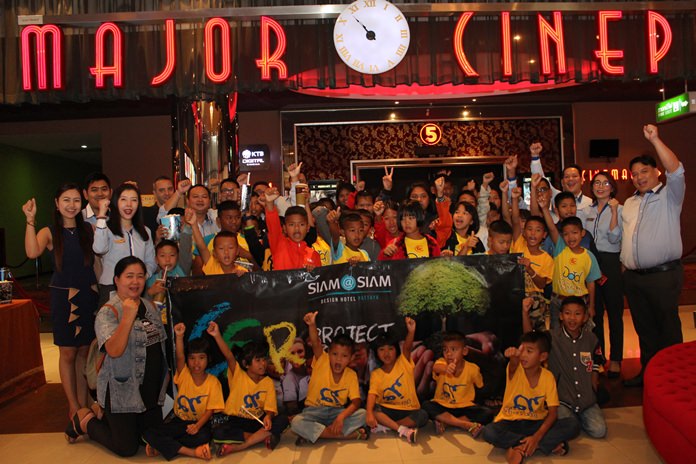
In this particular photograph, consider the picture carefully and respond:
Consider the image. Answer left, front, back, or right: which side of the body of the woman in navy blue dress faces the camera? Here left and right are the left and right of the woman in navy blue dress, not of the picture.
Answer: front

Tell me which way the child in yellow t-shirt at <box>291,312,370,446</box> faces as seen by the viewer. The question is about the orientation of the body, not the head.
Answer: toward the camera

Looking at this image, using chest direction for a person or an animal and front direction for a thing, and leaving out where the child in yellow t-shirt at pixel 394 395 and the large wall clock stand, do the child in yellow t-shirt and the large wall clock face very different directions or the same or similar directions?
same or similar directions

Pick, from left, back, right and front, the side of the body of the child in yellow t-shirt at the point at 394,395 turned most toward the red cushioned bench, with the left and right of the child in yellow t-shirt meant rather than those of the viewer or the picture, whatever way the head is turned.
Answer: left

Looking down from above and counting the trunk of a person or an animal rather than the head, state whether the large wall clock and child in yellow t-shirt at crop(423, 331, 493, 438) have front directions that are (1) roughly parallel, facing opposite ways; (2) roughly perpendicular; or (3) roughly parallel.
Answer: roughly parallel

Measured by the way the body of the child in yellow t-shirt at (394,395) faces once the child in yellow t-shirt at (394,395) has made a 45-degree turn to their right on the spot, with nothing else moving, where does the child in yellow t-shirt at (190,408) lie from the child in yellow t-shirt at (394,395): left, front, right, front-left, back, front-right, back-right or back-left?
front-right

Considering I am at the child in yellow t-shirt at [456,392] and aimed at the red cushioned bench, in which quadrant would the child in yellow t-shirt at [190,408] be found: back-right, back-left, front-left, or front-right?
back-right

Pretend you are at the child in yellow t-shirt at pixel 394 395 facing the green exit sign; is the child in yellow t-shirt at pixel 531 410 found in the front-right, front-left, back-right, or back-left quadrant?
front-right

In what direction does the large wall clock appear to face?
toward the camera

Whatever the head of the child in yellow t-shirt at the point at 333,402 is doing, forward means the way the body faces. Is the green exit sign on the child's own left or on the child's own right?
on the child's own left

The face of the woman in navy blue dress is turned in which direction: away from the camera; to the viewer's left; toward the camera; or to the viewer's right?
toward the camera

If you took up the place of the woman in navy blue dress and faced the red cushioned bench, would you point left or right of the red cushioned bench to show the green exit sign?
left

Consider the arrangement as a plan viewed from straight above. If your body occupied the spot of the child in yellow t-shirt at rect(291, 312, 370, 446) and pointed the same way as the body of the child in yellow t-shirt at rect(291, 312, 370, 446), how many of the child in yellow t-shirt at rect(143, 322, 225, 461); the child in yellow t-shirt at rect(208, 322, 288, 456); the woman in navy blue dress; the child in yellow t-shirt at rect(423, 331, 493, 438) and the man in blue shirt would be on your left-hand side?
2

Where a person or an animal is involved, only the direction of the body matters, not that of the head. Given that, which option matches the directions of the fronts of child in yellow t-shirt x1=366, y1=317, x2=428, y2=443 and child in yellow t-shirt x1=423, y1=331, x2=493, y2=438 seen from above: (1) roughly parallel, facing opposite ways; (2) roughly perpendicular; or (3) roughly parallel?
roughly parallel

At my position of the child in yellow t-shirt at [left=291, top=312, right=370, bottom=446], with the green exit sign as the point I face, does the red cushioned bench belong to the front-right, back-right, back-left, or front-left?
front-right

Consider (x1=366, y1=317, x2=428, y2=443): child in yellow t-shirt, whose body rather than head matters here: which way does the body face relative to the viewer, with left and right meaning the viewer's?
facing the viewer

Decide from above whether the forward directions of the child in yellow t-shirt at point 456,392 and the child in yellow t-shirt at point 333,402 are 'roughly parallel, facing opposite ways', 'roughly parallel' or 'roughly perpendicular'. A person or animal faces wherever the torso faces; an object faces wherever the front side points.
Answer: roughly parallel
